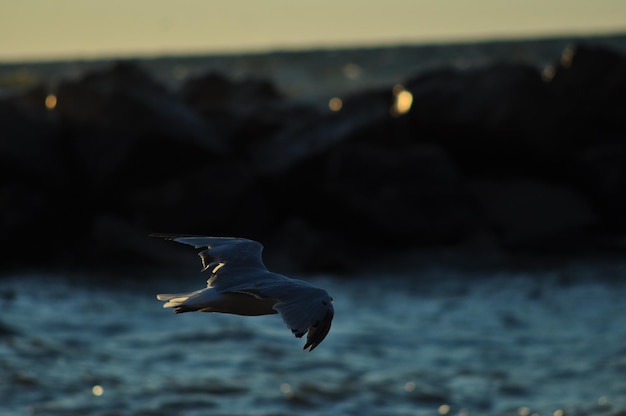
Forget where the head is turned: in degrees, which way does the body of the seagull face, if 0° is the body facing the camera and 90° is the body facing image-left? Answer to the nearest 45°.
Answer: approximately 270°

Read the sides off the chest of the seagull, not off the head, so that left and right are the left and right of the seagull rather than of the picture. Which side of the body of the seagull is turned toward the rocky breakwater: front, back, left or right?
left
